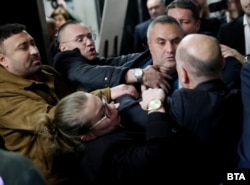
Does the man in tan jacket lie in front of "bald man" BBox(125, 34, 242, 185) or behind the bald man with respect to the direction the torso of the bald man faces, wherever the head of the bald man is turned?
in front

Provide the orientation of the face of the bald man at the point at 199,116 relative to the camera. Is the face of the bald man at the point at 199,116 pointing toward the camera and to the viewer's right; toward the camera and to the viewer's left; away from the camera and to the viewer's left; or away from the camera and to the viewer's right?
away from the camera and to the viewer's left

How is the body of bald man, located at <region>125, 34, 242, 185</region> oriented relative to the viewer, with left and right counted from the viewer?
facing away from the viewer and to the left of the viewer

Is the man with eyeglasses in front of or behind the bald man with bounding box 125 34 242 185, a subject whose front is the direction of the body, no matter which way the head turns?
in front

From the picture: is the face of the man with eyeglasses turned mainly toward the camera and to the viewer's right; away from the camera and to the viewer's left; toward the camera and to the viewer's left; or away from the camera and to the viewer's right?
toward the camera and to the viewer's right
